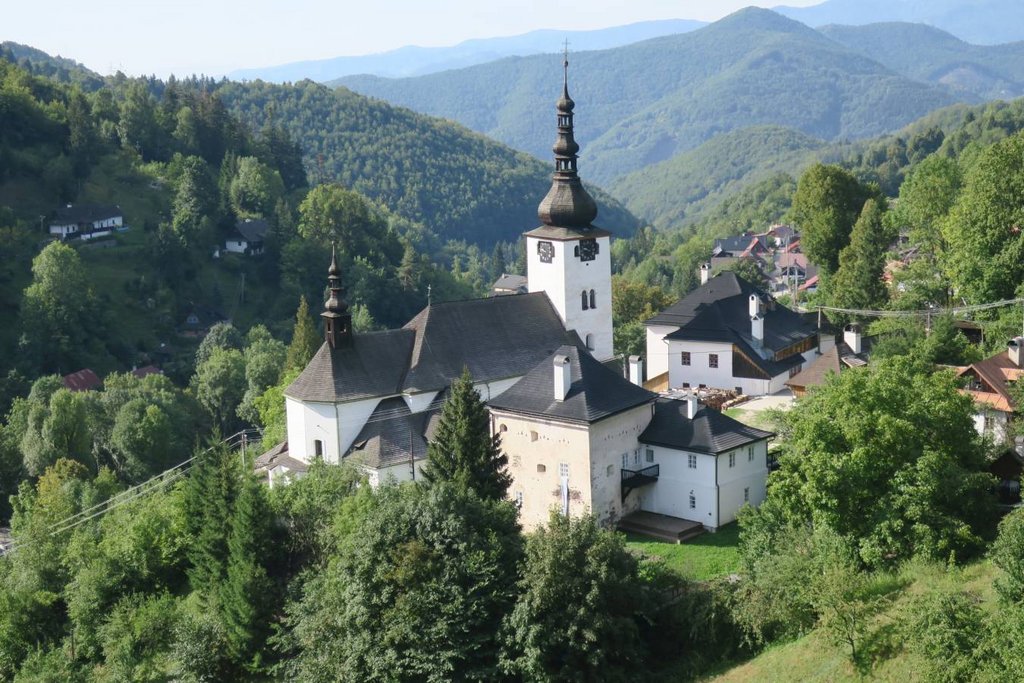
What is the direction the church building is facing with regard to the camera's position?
facing away from the viewer and to the right of the viewer
